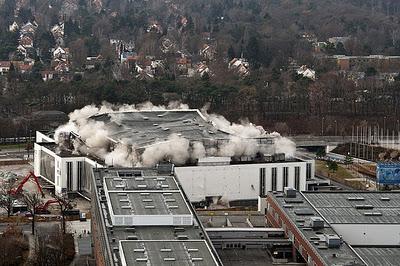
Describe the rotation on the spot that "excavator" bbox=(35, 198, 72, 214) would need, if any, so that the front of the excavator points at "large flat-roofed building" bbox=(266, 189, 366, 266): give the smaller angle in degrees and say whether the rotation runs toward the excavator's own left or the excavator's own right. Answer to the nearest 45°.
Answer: approximately 45° to the excavator's own right

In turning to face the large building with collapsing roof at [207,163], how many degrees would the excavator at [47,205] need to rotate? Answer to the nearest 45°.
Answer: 0° — it already faces it

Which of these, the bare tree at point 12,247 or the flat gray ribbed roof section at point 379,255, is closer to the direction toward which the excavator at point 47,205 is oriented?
the flat gray ribbed roof section

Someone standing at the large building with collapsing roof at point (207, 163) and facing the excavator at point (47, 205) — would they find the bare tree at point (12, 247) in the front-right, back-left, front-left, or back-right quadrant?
front-left

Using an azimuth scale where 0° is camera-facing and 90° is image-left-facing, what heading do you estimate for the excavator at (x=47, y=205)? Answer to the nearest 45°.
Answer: approximately 270°

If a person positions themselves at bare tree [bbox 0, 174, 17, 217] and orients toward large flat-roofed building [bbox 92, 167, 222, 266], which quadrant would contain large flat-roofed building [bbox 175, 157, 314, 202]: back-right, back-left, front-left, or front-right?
front-left

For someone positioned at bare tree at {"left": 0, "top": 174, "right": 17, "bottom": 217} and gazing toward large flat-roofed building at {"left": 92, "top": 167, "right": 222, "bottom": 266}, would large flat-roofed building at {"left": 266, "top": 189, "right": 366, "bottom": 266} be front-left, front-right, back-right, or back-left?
front-left
